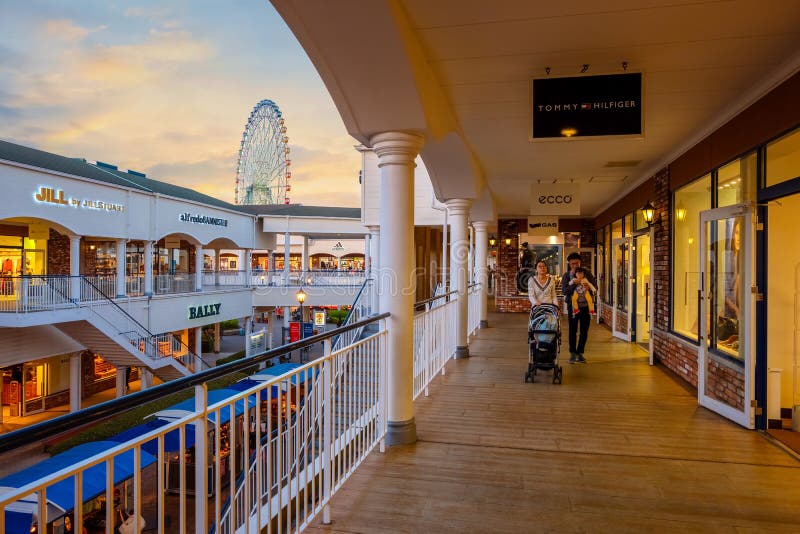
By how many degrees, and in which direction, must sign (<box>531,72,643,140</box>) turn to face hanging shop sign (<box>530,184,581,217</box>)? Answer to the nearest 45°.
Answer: approximately 180°

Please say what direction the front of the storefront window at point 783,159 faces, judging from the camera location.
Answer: facing the viewer and to the left of the viewer

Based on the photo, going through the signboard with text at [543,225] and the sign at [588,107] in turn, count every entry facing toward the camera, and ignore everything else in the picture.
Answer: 2

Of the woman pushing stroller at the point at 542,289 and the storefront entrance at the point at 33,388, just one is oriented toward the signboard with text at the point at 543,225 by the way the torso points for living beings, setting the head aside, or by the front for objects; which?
the storefront entrance

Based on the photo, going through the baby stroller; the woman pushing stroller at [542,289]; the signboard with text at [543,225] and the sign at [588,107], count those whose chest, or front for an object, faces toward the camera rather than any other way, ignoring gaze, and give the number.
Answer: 4

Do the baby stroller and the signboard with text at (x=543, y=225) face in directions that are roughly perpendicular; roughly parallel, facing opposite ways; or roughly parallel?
roughly parallel

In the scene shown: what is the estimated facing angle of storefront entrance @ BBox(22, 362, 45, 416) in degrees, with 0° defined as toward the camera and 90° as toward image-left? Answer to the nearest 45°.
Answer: approximately 315°

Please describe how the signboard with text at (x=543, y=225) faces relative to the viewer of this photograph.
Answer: facing the viewer

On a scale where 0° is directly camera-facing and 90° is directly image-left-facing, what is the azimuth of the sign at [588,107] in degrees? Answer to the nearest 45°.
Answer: approximately 0°

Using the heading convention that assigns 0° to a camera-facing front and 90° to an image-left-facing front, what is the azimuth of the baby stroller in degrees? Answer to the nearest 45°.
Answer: approximately 0°

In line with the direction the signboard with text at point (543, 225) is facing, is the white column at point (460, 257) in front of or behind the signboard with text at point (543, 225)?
in front

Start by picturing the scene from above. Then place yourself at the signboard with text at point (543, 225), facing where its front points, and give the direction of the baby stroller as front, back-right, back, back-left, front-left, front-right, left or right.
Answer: front
